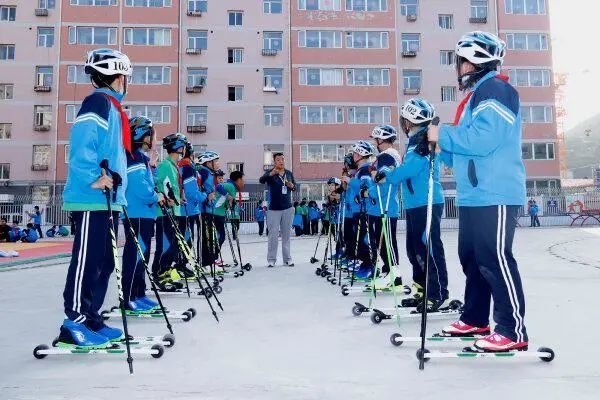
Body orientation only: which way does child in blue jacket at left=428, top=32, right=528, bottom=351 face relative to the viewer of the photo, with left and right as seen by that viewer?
facing to the left of the viewer

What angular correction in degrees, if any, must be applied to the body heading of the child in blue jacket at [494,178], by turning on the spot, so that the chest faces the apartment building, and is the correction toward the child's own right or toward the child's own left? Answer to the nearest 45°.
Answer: approximately 45° to the child's own right

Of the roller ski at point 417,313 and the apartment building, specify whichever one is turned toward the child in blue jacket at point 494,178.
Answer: the apartment building

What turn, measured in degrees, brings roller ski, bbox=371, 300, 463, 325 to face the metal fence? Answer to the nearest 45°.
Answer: approximately 90° to its right

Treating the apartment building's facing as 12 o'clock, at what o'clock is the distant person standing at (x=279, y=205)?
The distant person standing is roughly at 12 o'clock from the apartment building.

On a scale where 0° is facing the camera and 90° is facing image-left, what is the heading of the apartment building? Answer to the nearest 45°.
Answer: approximately 0°

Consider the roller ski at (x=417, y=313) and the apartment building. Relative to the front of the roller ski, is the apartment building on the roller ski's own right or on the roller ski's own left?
on the roller ski's own right

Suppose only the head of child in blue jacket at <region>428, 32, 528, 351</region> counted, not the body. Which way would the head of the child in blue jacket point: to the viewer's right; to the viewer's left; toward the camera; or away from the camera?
to the viewer's left

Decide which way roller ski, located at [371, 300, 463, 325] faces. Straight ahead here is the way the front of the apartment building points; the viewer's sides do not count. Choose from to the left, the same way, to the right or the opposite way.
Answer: to the right

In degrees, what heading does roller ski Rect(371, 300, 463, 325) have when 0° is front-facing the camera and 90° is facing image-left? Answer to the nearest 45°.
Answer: approximately 90°
